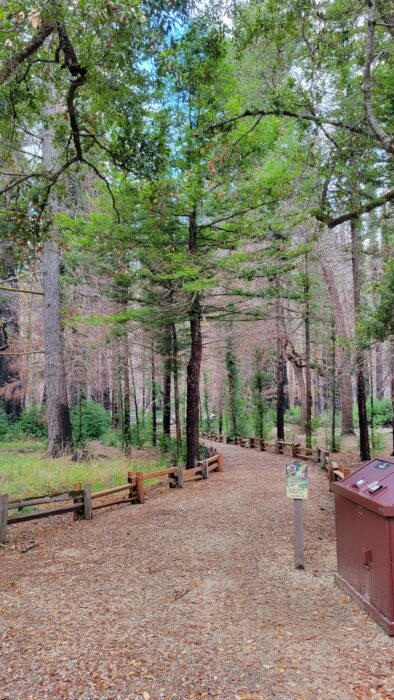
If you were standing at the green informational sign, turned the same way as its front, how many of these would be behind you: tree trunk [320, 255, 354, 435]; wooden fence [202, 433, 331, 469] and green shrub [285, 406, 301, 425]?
3

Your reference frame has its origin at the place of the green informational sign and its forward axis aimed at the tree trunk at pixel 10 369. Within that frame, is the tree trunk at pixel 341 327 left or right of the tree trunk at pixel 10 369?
right

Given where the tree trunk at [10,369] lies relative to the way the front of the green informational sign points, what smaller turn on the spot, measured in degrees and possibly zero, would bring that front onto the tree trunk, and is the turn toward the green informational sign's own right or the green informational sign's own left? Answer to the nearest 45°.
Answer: approximately 135° to the green informational sign's own right

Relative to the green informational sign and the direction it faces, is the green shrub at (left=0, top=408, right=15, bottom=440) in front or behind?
behind

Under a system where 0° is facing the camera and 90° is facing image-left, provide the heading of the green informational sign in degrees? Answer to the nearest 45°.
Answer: approximately 0°

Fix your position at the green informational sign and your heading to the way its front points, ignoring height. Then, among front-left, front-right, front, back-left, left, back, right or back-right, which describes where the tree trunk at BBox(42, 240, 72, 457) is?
back-right

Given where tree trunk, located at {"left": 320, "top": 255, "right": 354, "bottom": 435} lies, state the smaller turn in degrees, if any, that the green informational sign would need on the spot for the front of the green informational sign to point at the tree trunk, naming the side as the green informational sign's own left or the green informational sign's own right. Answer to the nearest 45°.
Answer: approximately 180°

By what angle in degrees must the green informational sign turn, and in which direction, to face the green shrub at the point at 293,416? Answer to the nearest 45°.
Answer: approximately 180°

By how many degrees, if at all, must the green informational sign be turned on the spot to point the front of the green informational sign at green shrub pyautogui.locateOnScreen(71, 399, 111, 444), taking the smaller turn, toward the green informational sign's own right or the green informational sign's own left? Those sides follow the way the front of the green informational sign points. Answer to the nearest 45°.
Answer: approximately 135° to the green informational sign's own right

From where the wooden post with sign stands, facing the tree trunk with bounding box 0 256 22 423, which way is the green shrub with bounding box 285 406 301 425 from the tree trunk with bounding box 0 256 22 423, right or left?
right

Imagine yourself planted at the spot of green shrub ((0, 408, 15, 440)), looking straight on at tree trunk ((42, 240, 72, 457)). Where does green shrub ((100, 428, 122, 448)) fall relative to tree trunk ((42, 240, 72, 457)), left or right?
left

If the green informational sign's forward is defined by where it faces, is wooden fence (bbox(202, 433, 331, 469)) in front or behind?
behind
